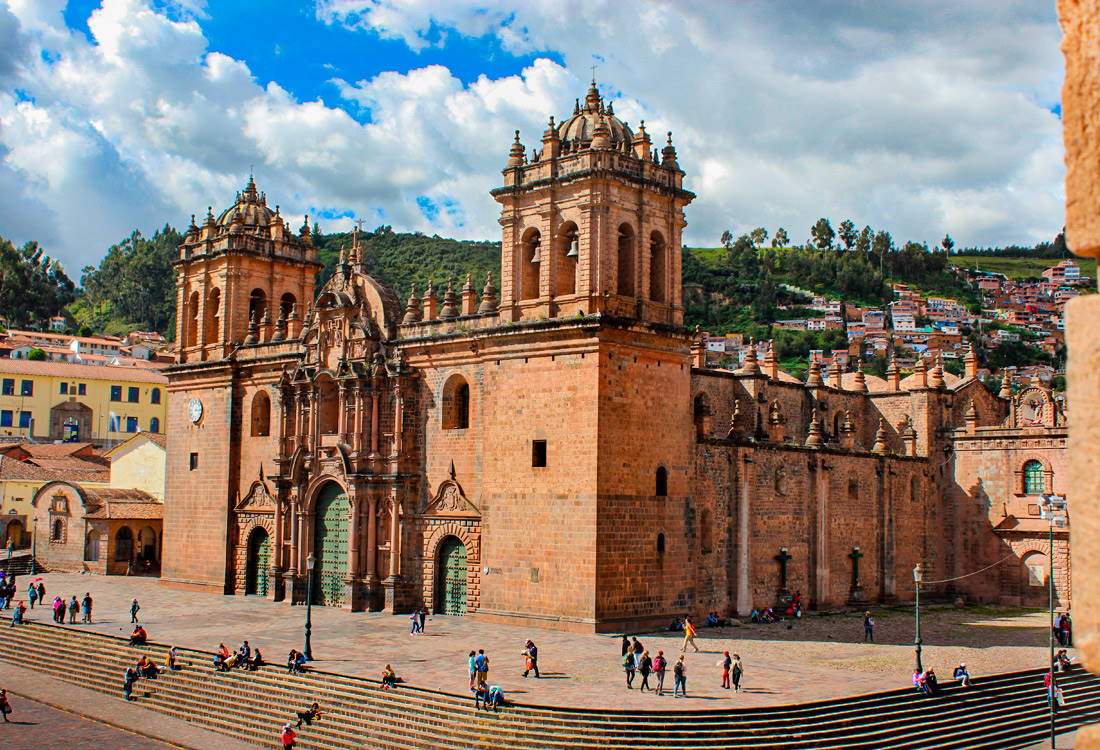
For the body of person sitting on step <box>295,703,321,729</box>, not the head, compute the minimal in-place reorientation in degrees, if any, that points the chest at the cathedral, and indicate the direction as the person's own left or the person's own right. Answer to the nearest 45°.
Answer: approximately 180°

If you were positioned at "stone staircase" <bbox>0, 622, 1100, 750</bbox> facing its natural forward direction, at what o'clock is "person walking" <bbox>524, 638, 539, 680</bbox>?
The person walking is roughly at 5 o'clock from the stone staircase.

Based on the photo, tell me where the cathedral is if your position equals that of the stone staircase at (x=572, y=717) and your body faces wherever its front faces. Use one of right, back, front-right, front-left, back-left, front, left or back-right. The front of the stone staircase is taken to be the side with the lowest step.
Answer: back

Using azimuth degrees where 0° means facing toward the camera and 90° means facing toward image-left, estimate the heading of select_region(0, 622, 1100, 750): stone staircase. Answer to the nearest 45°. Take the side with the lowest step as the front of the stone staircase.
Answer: approximately 0°

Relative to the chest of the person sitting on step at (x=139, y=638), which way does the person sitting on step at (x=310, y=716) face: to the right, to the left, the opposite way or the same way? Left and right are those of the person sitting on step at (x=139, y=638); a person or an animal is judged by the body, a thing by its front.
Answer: the same way

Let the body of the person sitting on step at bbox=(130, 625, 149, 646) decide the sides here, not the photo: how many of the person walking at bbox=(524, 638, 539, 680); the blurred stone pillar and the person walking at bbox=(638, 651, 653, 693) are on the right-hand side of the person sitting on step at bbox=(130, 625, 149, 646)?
0

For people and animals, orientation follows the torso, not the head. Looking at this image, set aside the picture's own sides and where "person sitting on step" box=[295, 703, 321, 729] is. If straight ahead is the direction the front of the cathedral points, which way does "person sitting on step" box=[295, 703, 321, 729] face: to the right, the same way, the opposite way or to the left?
the same way

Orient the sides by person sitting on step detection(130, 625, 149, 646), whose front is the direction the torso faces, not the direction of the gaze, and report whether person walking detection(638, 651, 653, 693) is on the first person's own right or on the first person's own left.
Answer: on the first person's own left

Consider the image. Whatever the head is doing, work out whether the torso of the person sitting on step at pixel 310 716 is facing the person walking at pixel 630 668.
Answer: no

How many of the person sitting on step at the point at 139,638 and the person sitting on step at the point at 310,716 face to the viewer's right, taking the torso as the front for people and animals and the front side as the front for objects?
0

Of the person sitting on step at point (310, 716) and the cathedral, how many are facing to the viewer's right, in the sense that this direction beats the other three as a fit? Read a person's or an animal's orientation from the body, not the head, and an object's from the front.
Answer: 0

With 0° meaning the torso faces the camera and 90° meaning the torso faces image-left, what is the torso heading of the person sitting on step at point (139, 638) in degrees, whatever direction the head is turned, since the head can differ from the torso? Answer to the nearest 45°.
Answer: approximately 45°

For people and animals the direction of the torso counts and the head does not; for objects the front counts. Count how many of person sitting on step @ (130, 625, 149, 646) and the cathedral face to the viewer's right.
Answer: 0

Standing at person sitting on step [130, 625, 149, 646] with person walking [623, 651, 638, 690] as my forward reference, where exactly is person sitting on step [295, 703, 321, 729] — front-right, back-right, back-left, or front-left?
front-right

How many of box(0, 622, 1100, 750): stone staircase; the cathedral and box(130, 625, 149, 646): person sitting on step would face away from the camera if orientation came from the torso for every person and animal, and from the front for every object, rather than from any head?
0
